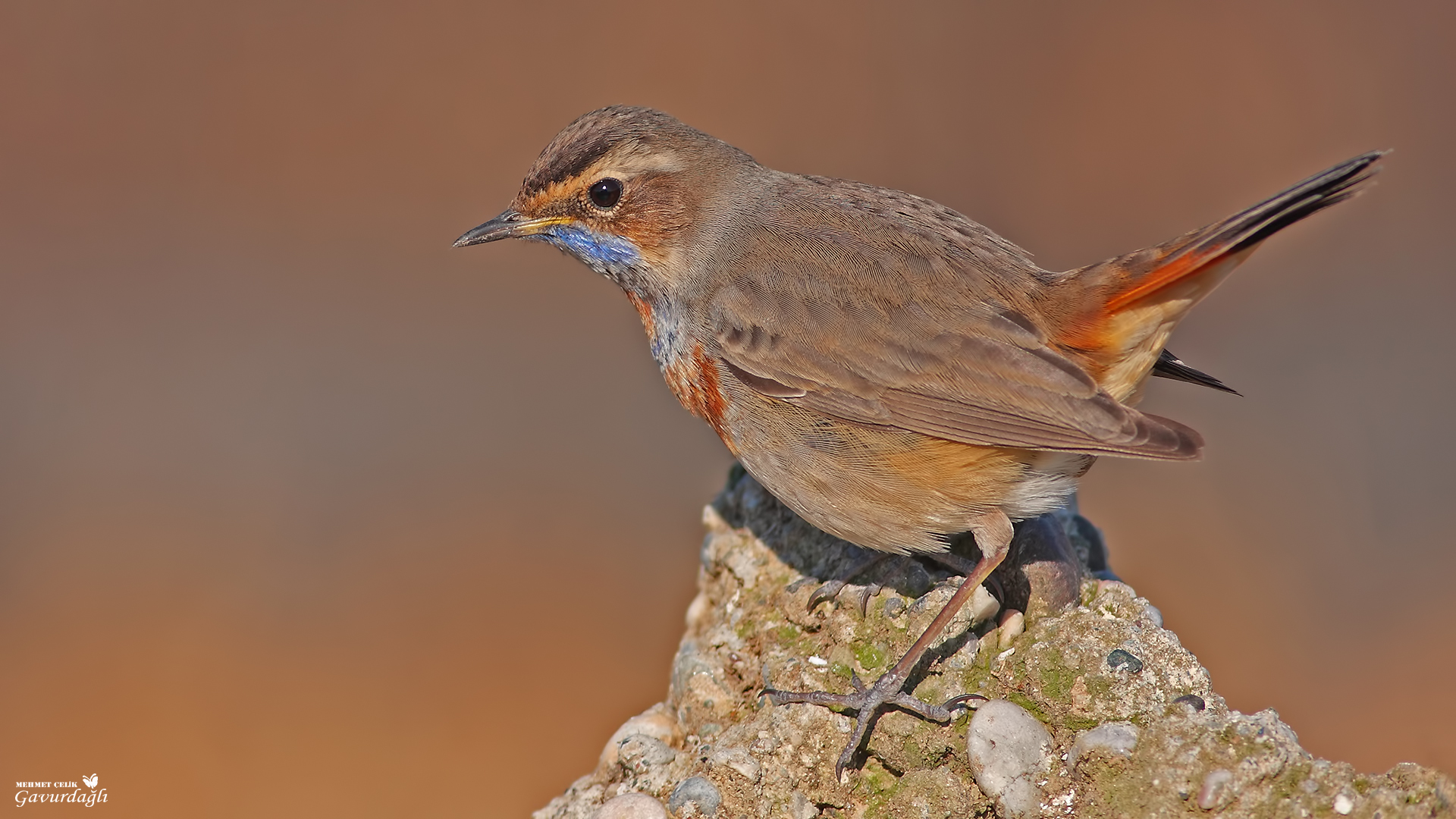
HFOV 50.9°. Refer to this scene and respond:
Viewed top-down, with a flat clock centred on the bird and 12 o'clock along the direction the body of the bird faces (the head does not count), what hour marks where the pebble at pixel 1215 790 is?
The pebble is roughly at 8 o'clock from the bird.

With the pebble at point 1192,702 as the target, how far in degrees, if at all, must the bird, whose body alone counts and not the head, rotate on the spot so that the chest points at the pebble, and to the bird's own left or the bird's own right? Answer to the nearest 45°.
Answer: approximately 135° to the bird's own left

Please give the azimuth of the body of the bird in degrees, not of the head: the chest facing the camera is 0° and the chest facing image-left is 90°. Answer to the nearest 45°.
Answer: approximately 90°

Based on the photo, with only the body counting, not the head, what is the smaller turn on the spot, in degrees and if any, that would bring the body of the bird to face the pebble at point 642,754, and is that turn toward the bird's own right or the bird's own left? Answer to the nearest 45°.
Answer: approximately 45° to the bird's own left
